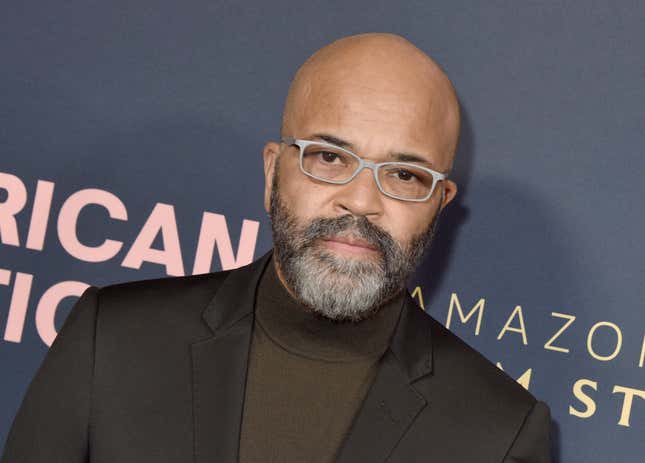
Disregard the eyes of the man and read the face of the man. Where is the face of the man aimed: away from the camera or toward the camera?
toward the camera

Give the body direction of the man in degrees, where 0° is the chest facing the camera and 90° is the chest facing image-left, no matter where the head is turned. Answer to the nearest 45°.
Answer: approximately 0°
